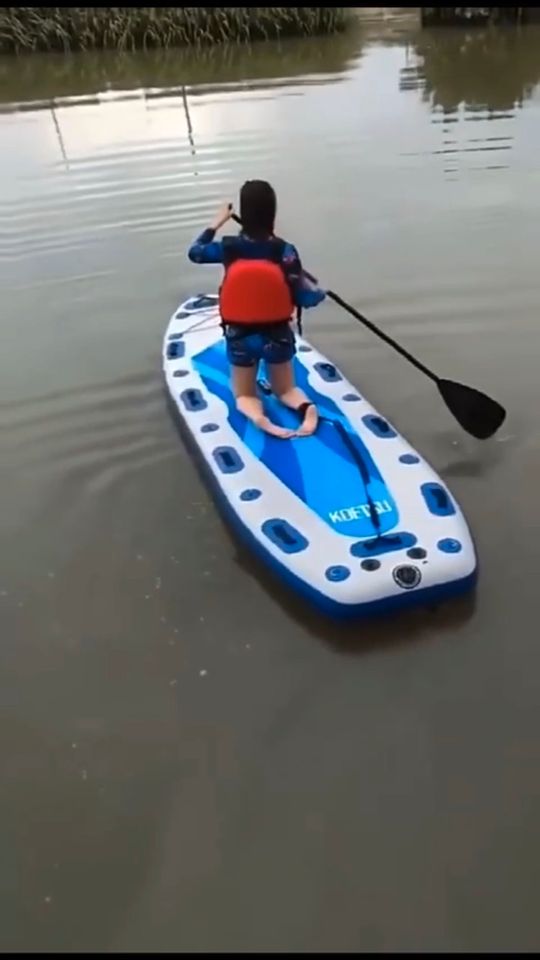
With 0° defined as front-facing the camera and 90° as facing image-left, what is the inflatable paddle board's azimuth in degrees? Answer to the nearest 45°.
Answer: approximately 135°

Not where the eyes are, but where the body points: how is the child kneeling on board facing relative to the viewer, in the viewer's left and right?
facing away from the viewer

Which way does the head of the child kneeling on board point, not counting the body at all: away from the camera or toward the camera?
away from the camera
